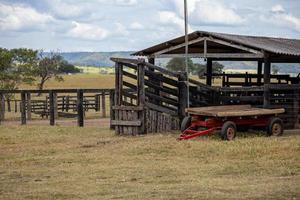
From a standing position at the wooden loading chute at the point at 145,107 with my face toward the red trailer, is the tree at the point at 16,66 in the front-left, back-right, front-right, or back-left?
back-left

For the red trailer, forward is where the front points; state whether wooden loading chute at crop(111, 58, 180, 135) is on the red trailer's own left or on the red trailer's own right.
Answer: on the red trailer's own right

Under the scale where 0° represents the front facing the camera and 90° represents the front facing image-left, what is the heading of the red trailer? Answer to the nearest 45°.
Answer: approximately 45°

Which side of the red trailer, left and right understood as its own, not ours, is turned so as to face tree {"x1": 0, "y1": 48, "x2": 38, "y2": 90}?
right

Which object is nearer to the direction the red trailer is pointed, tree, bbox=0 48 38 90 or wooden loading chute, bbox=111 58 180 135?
the wooden loading chute
